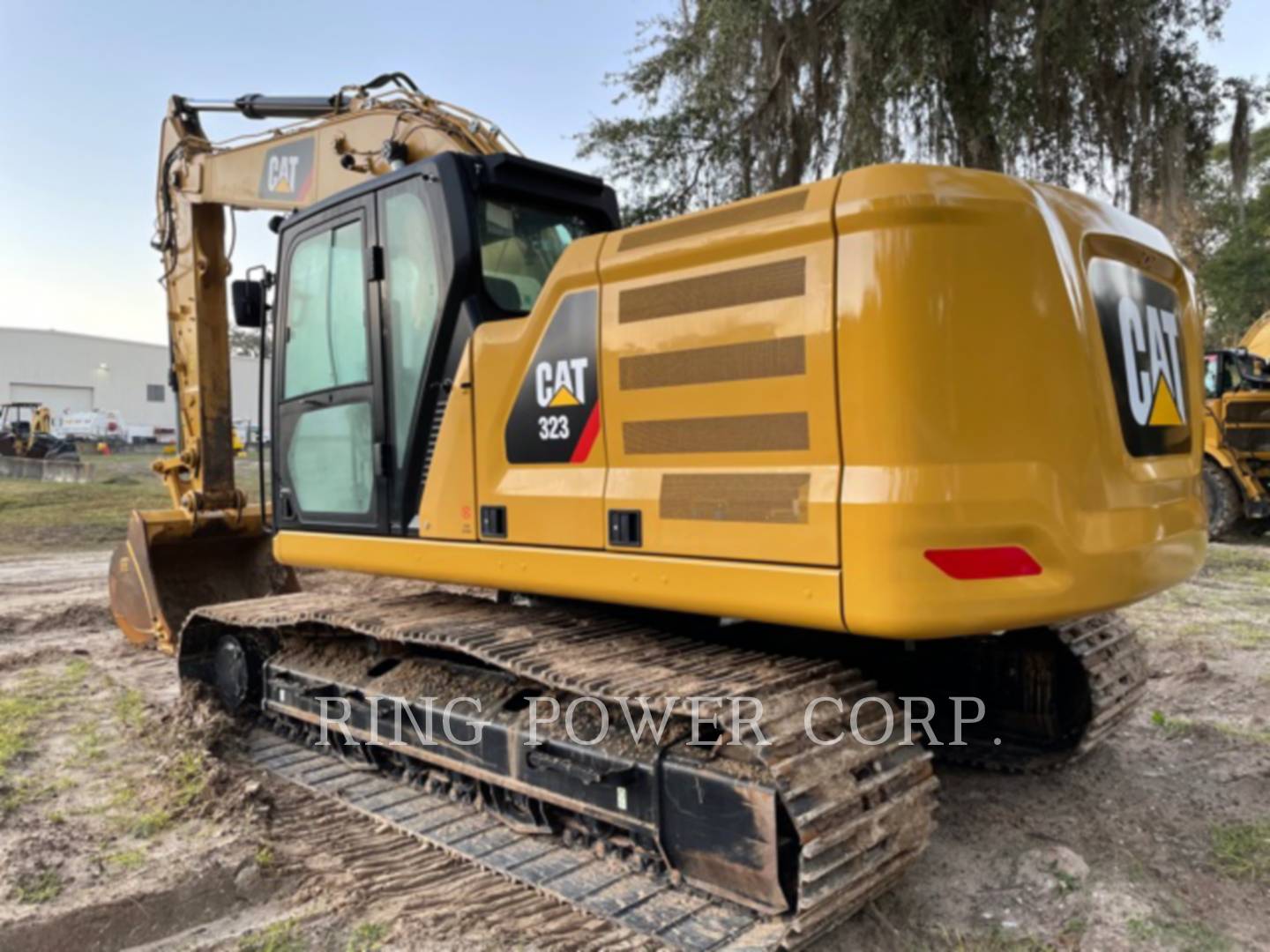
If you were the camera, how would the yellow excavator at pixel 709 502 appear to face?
facing away from the viewer and to the left of the viewer

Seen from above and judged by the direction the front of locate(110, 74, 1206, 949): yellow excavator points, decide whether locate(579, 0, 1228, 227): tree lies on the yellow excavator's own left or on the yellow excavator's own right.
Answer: on the yellow excavator's own right

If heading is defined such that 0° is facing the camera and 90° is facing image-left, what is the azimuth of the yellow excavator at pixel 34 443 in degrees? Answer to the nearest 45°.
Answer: approximately 270°

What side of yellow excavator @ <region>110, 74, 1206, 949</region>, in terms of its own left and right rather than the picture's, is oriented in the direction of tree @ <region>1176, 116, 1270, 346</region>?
right

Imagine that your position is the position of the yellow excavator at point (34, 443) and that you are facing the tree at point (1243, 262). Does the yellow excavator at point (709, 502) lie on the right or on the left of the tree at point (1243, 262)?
right

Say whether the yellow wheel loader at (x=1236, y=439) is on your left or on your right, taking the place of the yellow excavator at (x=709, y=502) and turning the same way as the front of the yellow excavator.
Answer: on your right

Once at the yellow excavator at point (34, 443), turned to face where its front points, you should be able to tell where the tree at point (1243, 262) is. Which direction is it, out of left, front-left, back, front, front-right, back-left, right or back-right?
front-right

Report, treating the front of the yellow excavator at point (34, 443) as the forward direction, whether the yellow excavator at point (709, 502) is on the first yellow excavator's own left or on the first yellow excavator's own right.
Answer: on the first yellow excavator's own right
